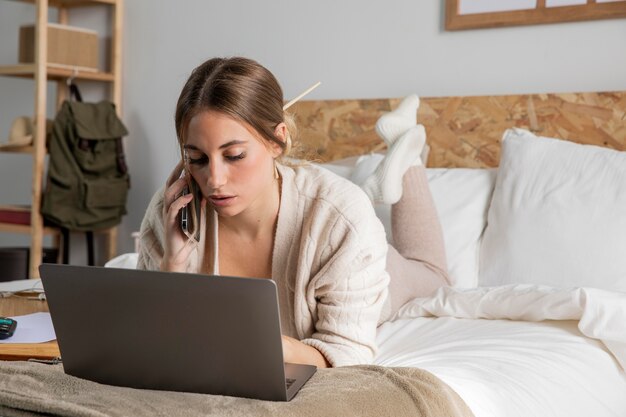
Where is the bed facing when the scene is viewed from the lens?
facing the viewer

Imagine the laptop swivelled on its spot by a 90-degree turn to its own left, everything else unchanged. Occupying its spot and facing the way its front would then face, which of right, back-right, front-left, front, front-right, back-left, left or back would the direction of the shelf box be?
front-right

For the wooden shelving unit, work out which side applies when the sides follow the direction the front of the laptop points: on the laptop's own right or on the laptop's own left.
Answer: on the laptop's own left

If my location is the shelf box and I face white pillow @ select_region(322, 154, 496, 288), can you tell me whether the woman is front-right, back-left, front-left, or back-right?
front-right

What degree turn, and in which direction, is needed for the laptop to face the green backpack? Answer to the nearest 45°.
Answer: approximately 45° to its left

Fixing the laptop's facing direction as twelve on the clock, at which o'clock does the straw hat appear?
The straw hat is roughly at 10 o'clock from the laptop.

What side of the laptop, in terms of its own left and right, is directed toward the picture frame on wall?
front

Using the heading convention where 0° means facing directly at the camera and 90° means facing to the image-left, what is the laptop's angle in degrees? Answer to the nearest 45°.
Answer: approximately 225°

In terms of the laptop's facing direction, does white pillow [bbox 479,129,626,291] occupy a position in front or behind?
in front

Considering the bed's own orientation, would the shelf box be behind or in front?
behind
